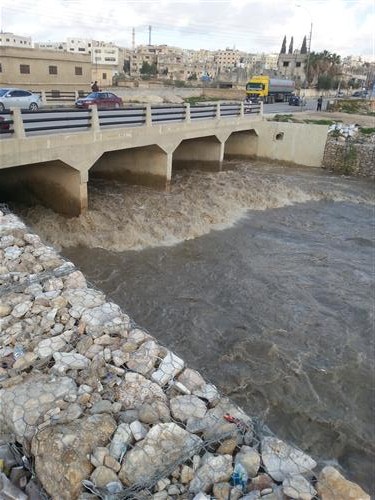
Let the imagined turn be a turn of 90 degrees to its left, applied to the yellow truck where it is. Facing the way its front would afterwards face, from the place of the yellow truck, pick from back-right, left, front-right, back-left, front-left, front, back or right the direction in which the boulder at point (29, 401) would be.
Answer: front-right

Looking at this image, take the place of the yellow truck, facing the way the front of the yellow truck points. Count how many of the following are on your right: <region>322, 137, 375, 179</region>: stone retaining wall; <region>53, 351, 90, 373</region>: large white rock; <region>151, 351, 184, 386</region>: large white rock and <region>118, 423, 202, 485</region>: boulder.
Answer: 0

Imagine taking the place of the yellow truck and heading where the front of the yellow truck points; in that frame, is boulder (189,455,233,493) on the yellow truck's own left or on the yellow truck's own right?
on the yellow truck's own left

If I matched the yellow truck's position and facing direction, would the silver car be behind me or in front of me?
in front

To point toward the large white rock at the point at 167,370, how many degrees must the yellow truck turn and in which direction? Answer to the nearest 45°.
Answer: approximately 45° to its left

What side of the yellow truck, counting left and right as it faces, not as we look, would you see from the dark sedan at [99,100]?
front

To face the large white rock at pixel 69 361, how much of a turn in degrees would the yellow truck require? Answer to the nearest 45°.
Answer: approximately 45° to its left

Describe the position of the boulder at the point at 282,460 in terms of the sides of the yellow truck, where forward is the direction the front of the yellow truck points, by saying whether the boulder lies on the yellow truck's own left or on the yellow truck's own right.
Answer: on the yellow truck's own left

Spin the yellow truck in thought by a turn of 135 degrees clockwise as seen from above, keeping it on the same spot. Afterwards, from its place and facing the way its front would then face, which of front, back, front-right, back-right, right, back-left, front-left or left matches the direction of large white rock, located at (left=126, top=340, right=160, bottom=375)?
back

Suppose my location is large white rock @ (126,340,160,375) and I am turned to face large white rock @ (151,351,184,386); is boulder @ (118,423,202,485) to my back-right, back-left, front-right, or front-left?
front-right

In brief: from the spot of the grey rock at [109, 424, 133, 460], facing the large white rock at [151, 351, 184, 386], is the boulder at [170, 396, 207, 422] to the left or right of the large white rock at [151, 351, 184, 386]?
right

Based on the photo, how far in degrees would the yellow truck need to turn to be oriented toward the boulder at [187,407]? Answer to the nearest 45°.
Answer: approximately 45° to its left

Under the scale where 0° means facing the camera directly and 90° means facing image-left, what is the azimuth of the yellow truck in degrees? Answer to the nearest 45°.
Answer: approximately 45°

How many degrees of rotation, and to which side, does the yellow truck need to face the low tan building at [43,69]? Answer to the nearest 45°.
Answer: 0° — it already faces it
